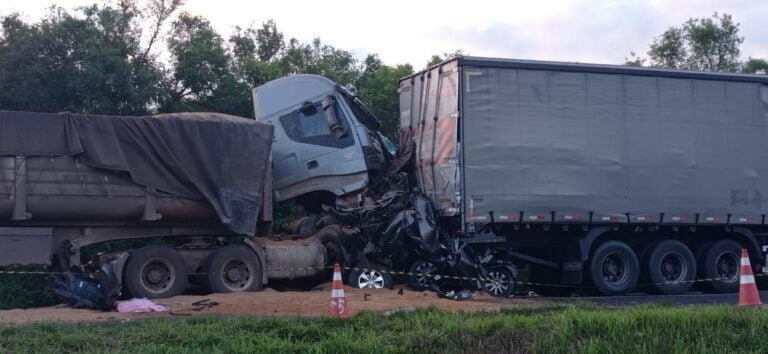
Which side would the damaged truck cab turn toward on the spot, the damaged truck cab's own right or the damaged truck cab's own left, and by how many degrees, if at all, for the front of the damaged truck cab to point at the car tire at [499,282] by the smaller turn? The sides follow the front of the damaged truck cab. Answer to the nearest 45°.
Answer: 0° — it already faces it

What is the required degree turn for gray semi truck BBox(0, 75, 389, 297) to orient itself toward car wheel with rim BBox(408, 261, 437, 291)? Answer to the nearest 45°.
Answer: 0° — it already faces it

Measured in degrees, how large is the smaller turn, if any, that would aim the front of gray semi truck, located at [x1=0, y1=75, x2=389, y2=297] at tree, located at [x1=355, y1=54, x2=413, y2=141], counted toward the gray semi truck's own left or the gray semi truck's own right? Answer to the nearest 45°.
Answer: approximately 45° to the gray semi truck's own left

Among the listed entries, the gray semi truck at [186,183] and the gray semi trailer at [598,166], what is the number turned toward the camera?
0

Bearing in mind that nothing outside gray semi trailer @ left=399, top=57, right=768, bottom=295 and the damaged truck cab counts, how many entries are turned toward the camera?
0

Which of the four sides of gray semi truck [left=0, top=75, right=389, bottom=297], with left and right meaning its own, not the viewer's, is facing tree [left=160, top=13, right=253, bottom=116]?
left

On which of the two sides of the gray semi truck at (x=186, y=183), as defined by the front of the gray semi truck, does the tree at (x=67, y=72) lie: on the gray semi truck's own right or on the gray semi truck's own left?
on the gray semi truck's own left

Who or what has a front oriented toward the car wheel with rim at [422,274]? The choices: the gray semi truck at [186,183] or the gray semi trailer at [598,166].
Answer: the gray semi truck at [186,183]

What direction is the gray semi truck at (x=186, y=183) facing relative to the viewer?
to the viewer's right

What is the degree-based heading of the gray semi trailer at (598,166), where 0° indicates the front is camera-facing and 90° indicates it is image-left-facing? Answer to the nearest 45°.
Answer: approximately 225°

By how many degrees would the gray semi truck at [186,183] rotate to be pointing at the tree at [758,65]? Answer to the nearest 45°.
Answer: approximately 45° to its left

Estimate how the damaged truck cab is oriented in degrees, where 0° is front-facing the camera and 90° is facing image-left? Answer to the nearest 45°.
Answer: approximately 270°
